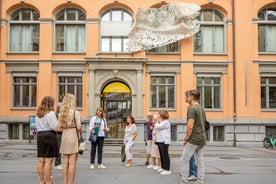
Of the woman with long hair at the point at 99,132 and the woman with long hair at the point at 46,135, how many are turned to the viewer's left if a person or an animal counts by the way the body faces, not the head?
0

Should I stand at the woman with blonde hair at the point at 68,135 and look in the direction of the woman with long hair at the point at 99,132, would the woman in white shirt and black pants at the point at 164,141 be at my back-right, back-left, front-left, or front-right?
front-right

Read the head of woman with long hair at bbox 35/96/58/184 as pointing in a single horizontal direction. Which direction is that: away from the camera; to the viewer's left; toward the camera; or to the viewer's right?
away from the camera

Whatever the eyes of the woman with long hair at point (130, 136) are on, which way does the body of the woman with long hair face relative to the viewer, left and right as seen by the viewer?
facing the viewer and to the left of the viewer

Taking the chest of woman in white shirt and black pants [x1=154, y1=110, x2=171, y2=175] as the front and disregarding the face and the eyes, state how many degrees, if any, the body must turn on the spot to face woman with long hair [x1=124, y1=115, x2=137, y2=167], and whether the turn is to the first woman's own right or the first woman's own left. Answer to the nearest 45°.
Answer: approximately 45° to the first woman's own right

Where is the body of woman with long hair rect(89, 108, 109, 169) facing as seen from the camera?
toward the camera

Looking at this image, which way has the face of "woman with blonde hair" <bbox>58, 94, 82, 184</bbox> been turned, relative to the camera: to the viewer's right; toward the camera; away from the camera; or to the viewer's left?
away from the camera

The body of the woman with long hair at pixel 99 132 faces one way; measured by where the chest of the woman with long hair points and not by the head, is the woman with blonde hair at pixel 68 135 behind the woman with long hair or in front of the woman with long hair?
in front

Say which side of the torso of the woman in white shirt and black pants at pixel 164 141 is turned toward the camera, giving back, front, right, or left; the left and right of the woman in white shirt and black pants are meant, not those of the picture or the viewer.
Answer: left

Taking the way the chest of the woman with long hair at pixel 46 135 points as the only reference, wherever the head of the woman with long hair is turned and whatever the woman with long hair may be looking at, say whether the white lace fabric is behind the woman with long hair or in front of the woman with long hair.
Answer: in front

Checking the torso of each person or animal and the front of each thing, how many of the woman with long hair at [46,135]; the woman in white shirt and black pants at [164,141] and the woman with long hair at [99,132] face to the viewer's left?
1

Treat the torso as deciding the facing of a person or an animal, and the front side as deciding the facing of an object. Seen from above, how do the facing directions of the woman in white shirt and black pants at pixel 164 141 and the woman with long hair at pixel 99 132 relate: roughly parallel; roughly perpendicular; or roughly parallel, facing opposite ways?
roughly perpendicular

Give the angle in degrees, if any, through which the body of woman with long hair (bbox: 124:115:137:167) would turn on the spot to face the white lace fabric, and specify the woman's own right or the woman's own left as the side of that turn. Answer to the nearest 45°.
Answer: approximately 135° to the woman's own right

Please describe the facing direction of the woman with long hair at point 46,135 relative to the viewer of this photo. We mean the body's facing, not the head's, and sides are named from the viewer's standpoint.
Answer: facing away from the viewer and to the right of the viewer

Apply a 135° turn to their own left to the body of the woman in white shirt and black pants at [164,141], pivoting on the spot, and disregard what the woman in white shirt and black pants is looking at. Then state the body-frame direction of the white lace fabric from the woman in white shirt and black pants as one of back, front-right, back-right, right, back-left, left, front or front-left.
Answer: back-left
